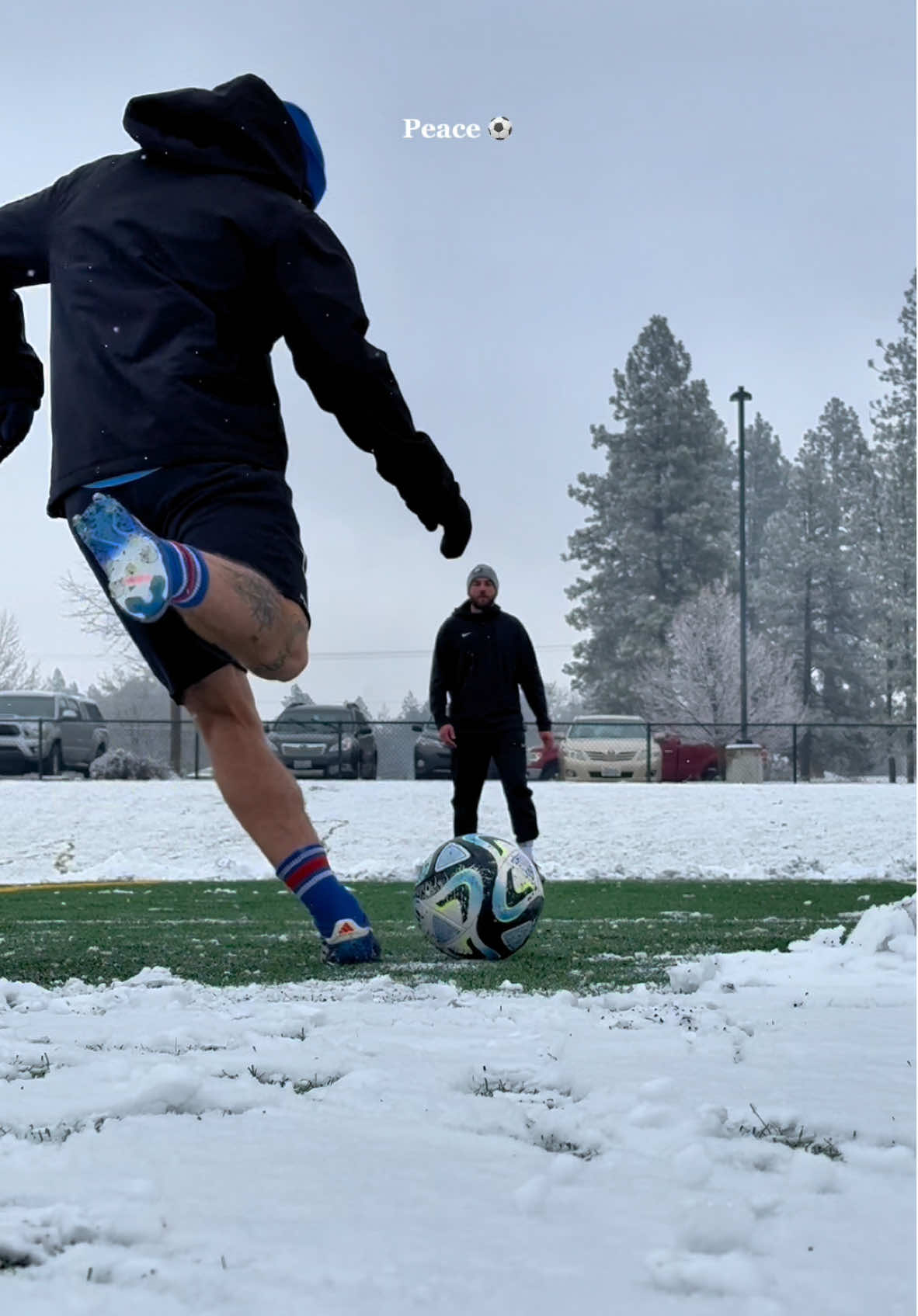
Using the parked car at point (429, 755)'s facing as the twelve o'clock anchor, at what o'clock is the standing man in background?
The standing man in background is roughly at 12 o'clock from the parked car.

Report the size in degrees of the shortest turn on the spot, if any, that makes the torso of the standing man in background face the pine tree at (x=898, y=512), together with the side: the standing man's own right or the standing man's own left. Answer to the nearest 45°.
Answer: approximately 180°

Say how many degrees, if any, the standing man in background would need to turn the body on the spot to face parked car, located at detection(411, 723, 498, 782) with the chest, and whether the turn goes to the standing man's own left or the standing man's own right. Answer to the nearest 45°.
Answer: approximately 180°

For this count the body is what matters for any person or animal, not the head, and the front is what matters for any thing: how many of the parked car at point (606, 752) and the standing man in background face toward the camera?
2

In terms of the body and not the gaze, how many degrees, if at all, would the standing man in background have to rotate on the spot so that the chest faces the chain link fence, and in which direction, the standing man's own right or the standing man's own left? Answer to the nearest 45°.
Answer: approximately 180°

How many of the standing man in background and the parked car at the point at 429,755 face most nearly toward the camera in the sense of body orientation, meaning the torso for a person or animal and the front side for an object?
2

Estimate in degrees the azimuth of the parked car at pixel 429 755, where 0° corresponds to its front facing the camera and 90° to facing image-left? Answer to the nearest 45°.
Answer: approximately 0°

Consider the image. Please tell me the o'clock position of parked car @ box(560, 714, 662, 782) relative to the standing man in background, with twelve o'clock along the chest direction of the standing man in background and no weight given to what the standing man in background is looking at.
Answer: The parked car is roughly at 6 o'clock from the standing man in background.
